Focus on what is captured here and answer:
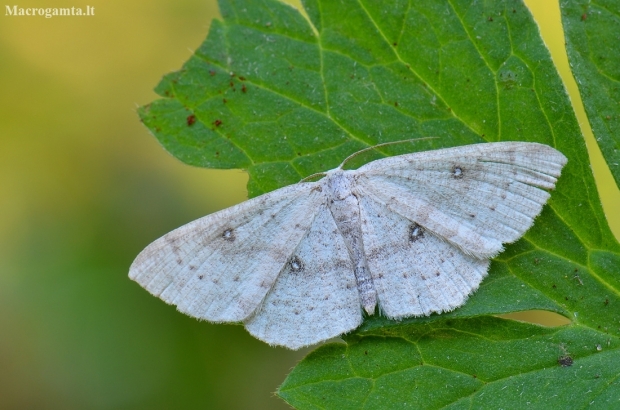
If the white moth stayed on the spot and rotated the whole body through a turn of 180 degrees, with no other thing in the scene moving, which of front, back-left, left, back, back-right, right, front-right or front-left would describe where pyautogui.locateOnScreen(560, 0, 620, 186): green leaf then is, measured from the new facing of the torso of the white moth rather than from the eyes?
left

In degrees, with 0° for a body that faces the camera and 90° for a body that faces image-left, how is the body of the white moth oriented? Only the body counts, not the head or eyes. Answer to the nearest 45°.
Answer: approximately 180°
